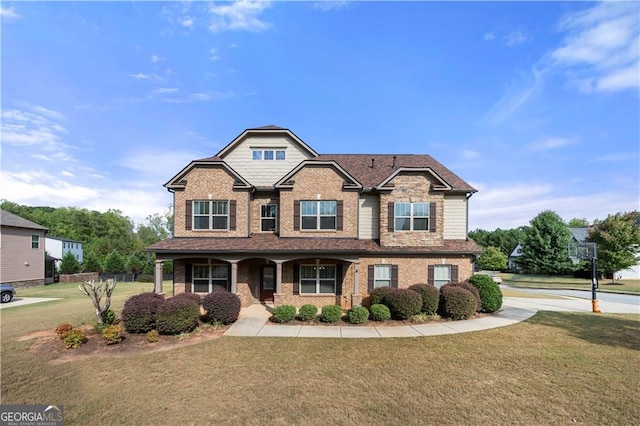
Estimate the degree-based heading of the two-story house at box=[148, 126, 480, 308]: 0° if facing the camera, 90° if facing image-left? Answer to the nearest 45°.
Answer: approximately 0°

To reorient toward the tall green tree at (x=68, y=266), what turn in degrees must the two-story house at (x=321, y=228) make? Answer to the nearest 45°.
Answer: approximately 135° to its right

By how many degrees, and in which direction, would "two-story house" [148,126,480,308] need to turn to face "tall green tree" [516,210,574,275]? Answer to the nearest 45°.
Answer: approximately 135° to its left

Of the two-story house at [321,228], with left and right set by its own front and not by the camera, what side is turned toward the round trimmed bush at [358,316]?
front

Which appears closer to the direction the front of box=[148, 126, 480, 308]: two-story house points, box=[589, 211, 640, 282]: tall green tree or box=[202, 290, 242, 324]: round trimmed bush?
the round trimmed bush

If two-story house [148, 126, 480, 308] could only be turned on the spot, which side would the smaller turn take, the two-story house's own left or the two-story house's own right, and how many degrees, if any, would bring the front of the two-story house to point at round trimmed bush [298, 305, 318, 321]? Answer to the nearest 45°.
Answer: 0° — it already faces it

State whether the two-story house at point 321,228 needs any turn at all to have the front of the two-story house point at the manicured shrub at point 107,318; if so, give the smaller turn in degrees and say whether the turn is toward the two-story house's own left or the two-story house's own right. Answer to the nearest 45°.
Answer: approximately 45° to the two-story house's own right

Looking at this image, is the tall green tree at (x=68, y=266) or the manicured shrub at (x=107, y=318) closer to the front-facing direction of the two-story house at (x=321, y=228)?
the manicured shrub
